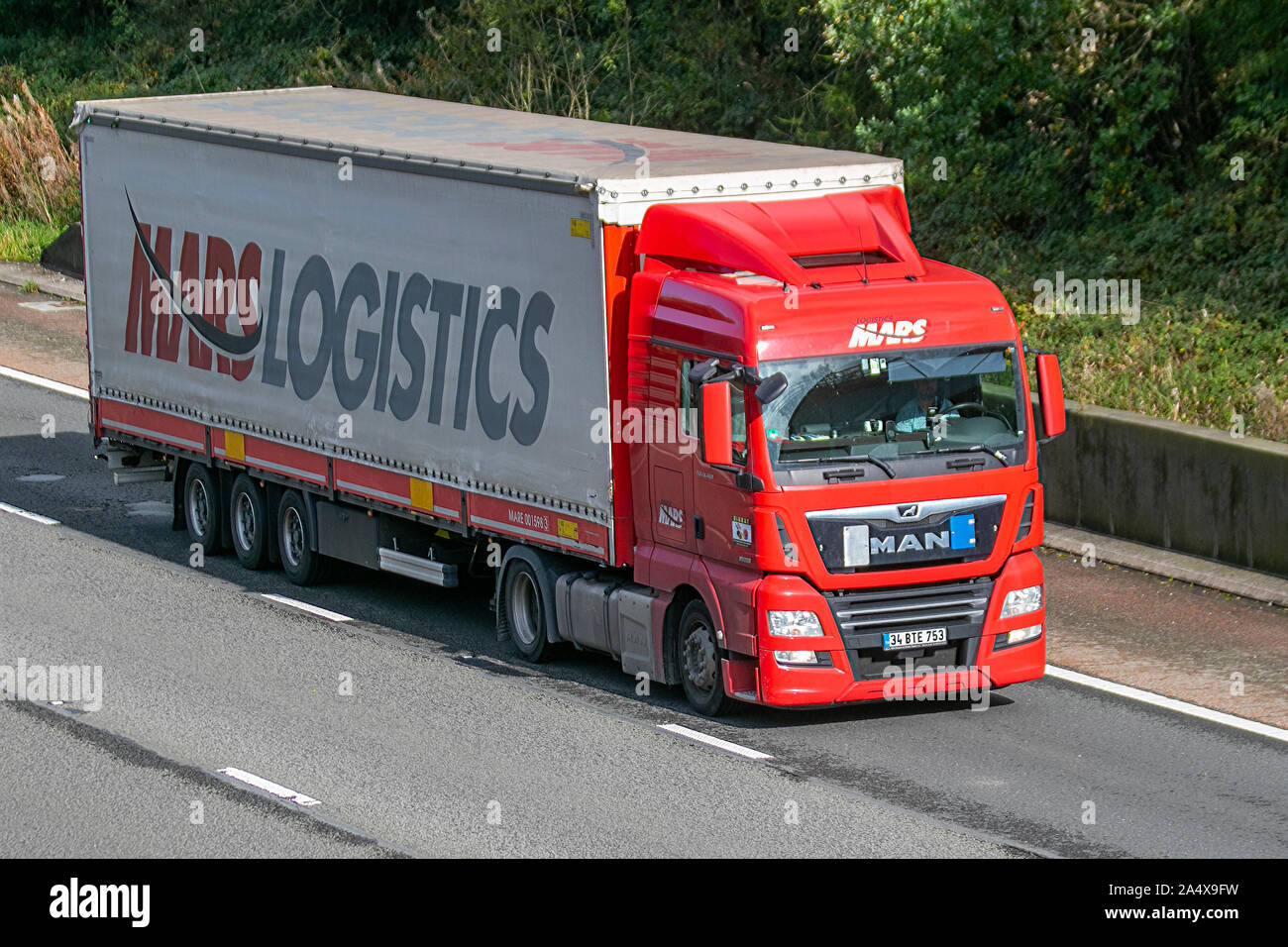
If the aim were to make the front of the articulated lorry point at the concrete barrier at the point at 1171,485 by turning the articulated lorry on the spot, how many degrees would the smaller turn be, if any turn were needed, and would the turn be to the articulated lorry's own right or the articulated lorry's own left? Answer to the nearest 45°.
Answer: approximately 90° to the articulated lorry's own left

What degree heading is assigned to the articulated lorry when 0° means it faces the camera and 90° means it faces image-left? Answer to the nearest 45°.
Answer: approximately 315°
